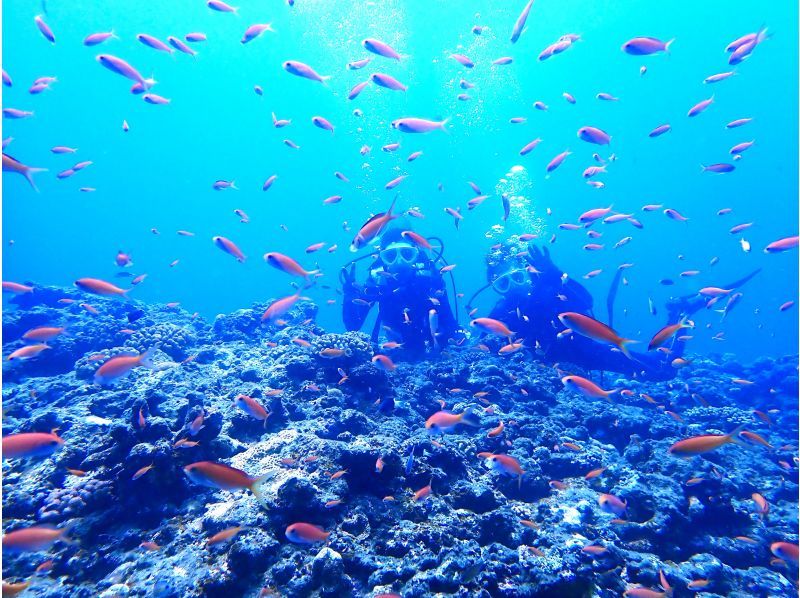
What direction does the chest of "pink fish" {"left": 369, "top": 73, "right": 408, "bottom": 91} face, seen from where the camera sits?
to the viewer's left

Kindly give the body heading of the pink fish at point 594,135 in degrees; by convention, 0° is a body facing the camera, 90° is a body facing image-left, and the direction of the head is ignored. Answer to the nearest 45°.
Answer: approximately 90°

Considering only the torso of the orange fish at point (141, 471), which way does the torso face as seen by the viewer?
to the viewer's left

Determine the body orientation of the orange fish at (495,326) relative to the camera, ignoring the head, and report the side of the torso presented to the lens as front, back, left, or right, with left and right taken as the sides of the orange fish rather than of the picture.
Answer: left

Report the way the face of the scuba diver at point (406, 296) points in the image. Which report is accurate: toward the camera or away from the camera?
toward the camera

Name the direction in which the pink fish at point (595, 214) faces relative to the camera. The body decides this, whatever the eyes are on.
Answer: to the viewer's left

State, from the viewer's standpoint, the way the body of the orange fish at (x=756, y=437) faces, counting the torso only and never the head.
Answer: to the viewer's left

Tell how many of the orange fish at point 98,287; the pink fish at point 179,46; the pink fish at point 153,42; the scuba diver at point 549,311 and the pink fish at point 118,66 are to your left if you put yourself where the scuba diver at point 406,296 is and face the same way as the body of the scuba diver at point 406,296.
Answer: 1

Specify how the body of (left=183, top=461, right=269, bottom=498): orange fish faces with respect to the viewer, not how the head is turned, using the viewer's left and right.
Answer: facing to the left of the viewer

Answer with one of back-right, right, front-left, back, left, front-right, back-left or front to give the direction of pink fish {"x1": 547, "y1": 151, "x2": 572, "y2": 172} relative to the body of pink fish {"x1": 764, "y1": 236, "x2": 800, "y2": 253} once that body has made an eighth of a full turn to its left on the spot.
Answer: front

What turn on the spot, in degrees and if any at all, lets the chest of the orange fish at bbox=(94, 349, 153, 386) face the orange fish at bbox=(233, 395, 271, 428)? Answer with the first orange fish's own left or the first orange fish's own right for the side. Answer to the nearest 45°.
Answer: approximately 180°

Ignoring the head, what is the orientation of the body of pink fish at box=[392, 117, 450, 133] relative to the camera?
to the viewer's left

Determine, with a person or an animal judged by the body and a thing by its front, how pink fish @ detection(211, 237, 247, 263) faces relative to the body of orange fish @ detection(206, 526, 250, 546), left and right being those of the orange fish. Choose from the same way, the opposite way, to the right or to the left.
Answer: the same way
